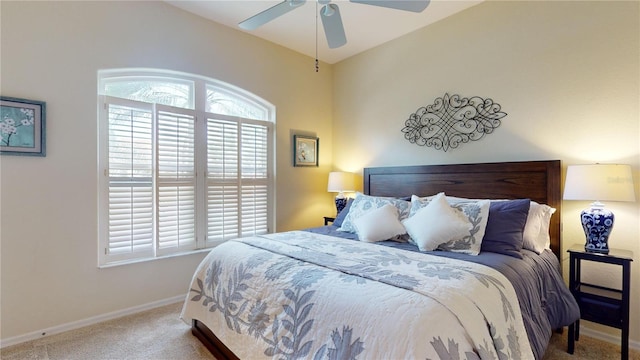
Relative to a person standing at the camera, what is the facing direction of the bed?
facing the viewer and to the left of the viewer

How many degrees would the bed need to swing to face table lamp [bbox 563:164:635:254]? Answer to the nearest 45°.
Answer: approximately 180°

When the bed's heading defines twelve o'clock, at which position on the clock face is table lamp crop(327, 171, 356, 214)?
The table lamp is roughly at 4 o'clock from the bed.

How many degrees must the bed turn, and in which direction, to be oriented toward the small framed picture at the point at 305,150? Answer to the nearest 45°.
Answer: approximately 90° to its right

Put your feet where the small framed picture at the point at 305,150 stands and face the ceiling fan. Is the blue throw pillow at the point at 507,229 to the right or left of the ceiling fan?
left

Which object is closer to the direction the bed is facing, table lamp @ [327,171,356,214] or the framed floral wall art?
the framed floral wall art
